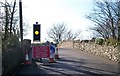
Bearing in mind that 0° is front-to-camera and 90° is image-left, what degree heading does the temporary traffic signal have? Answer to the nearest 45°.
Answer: approximately 0°

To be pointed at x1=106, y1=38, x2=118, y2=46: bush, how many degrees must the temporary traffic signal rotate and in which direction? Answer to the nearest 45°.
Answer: approximately 135° to its left

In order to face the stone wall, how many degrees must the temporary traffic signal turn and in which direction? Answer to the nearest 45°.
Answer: approximately 135° to its left
